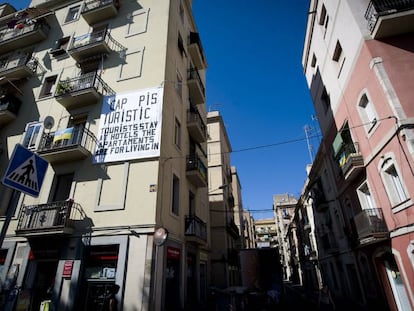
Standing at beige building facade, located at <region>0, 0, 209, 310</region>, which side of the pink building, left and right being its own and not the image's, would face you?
front

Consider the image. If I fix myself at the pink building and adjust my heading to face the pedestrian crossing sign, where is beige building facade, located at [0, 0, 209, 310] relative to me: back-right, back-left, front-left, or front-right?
front-right

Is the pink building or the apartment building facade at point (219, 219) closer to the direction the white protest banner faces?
the pink building

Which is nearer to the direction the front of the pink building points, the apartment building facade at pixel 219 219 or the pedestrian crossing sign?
the pedestrian crossing sign

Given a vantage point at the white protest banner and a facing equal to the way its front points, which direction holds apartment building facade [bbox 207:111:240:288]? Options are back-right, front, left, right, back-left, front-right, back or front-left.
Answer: back-left

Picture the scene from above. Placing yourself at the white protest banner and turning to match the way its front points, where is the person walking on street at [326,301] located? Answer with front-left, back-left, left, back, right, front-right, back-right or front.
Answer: left

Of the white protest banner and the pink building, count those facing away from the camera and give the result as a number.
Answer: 0

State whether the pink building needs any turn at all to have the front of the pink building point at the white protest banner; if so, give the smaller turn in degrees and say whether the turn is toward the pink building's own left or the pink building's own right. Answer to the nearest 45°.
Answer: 0° — it already faces it

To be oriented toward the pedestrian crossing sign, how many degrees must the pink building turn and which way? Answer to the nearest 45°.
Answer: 0° — it already faces it

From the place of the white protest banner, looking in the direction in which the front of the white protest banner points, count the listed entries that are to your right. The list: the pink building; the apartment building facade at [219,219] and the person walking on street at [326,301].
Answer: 0

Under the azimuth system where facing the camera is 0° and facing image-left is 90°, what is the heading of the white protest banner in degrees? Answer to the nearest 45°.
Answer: approximately 0°
